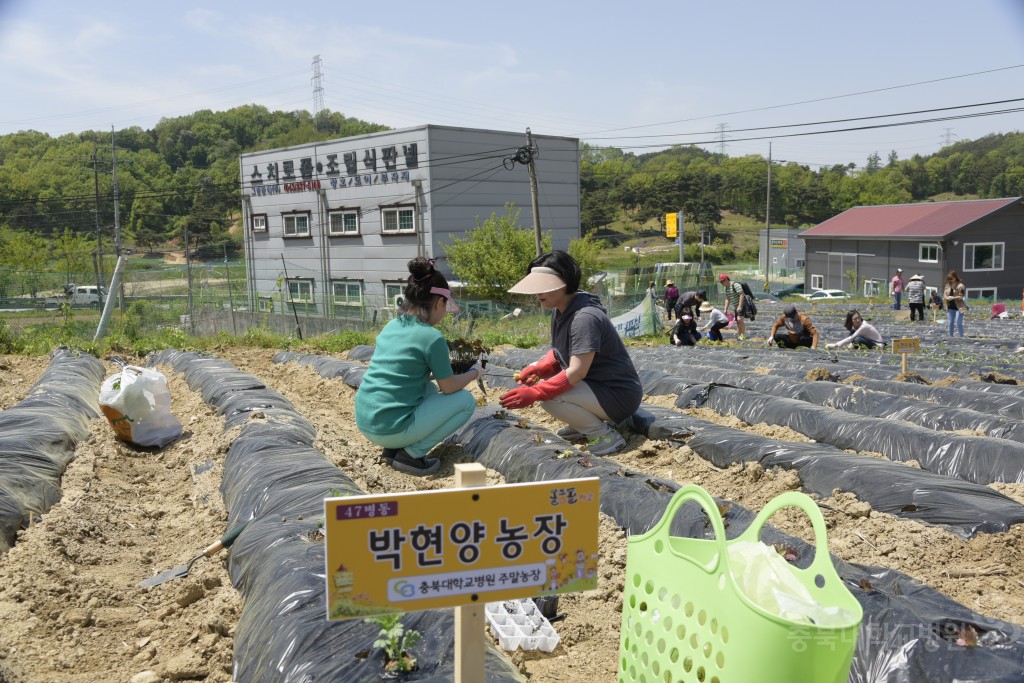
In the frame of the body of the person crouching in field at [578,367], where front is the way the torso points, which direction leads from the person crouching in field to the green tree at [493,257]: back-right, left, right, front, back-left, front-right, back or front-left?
right

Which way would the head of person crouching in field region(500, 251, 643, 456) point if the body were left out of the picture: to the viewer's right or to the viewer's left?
to the viewer's left

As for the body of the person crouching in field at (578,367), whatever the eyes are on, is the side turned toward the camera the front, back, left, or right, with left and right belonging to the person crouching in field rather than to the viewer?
left

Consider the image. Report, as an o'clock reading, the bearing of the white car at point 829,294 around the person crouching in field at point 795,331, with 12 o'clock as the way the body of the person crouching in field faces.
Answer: The white car is roughly at 6 o'clock from the person crouching in field.

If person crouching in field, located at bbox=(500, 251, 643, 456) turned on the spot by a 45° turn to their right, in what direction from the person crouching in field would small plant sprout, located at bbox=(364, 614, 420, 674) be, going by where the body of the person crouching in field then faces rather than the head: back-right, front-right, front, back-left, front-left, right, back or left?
back-left

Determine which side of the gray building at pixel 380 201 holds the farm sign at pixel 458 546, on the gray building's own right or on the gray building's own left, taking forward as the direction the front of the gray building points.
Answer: on the gray building's own left

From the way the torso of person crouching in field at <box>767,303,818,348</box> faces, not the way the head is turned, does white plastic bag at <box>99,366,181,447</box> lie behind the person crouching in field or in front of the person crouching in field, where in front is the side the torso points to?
in front

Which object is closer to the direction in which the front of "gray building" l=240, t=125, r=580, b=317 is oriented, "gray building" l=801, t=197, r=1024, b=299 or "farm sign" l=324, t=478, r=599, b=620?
the farm sign

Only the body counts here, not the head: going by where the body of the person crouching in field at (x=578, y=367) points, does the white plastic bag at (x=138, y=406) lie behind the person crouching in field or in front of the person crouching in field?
in front

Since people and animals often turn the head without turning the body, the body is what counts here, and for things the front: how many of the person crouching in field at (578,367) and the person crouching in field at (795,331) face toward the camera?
1

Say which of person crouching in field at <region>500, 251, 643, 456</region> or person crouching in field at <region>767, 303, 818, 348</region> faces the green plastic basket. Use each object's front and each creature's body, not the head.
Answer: person crouching in field at <region>767, 303, 818, 348</region>

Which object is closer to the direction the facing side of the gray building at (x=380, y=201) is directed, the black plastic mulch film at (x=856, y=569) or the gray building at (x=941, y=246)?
the black plastic mulch film

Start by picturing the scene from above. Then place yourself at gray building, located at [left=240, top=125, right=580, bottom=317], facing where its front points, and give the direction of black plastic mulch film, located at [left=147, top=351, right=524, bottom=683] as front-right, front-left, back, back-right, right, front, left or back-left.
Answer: front-left

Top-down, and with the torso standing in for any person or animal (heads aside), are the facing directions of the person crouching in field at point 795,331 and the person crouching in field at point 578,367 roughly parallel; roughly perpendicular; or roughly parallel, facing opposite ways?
roughly perpendicular

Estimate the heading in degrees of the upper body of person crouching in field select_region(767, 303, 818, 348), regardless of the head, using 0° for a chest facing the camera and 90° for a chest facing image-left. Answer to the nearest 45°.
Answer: approximately 0°
